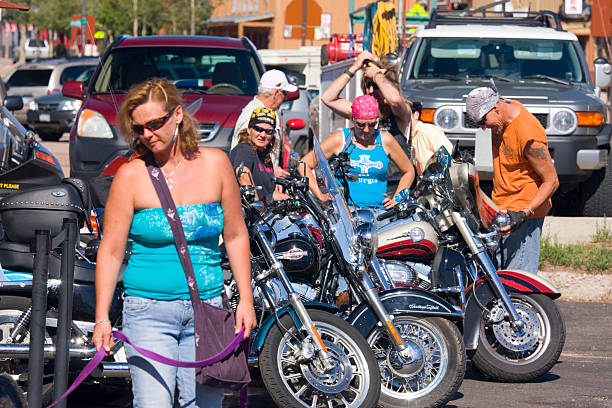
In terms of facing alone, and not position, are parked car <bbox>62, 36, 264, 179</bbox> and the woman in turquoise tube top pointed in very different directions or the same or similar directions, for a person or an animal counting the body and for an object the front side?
same or similar directions

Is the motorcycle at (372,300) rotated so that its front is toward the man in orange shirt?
no

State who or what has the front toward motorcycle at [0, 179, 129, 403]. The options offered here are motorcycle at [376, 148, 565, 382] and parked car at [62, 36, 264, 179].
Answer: the parked car

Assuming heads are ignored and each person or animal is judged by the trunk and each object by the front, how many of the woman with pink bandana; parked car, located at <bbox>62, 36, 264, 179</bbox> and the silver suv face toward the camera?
3

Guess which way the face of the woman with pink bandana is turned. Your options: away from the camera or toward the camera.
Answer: toward the camera

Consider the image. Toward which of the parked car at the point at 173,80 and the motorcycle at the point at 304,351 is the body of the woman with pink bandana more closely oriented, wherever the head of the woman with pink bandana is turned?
the motorcycle

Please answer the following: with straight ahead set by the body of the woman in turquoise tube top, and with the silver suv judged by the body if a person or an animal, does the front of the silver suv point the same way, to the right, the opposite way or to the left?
the same way

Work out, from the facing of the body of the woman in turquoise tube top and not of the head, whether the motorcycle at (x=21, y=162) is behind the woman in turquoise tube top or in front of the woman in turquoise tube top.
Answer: behind

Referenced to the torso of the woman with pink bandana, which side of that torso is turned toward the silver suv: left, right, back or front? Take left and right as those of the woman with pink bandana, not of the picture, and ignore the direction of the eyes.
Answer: back

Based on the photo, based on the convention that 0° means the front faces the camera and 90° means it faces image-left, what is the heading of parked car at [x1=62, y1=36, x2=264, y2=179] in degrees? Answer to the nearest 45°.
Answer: approximately 0°

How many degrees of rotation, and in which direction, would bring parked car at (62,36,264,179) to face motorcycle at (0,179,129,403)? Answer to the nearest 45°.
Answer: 0° — it already faces it

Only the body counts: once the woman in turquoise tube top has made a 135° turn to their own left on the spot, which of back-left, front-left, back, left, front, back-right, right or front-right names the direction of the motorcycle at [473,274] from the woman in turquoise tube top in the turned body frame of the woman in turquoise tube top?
front

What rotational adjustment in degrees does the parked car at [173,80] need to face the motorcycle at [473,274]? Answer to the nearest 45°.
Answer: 0° — it already faces it

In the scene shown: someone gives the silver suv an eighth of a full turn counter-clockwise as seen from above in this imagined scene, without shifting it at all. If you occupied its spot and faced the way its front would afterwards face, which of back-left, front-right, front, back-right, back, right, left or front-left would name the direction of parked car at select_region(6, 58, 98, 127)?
back

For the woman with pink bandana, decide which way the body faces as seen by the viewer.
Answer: toward the camera

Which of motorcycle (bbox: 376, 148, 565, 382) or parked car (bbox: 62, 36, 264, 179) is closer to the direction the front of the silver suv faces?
the motorcycle

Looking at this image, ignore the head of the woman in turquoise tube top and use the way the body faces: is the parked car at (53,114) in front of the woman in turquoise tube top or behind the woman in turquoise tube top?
behind

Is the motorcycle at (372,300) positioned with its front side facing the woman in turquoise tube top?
no

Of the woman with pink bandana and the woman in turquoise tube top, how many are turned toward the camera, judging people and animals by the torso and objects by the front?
2

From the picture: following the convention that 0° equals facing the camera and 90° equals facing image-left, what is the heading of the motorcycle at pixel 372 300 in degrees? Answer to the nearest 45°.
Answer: approximately 315°
